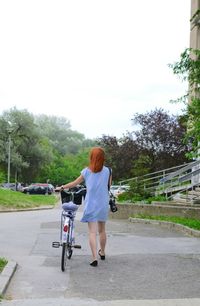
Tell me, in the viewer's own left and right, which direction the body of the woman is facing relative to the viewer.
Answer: facing away from the viewer

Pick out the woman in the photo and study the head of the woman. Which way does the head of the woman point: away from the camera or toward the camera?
away from the camera

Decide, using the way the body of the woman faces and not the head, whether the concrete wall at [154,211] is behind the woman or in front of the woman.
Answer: in front

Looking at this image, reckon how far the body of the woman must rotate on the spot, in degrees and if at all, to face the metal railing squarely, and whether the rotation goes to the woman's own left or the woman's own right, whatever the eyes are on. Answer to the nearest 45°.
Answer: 0° — they already face it
